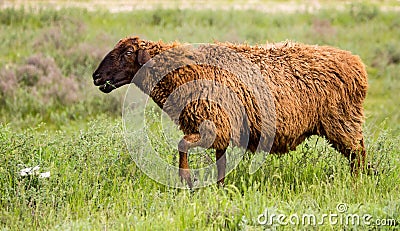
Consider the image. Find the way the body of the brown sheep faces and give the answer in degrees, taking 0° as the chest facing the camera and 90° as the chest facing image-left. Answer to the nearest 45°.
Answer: approximately 90°
